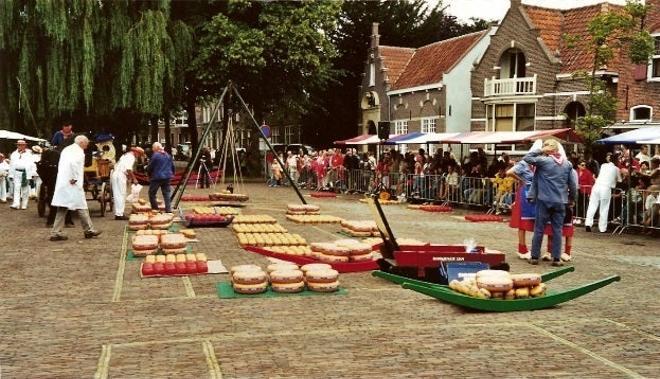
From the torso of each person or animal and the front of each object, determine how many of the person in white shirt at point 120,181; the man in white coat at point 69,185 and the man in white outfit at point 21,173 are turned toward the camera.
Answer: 1

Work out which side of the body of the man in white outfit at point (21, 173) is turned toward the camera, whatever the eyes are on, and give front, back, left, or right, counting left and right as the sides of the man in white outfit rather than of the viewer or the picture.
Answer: front

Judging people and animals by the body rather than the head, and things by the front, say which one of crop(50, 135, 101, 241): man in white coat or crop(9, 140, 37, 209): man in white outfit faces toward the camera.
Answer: crop(9, 140, 37, 209): man in white outfit

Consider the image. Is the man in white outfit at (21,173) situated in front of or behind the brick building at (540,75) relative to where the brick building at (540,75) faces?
in front

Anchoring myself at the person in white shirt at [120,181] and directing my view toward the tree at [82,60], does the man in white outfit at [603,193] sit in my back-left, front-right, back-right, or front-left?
back-right

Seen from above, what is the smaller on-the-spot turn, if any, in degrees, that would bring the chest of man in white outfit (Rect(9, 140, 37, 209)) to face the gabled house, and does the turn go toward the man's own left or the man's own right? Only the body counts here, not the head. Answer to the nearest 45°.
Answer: approximately 135° to the man's own left

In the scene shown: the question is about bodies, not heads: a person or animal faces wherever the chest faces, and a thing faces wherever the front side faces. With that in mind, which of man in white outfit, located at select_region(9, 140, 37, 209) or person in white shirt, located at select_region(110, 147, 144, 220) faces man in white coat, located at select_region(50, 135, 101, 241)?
man in white outfit, located at select_region(9, 140, 37, 209)

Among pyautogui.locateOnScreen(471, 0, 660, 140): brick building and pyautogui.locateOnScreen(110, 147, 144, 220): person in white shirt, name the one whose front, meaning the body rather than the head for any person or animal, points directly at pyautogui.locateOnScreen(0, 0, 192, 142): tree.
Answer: the brick building

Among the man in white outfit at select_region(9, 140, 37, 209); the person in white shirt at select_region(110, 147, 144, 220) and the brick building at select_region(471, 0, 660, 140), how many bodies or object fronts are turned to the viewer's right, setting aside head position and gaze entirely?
1

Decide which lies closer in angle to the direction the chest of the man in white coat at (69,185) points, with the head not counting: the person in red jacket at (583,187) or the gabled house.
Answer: the person in red jacket
